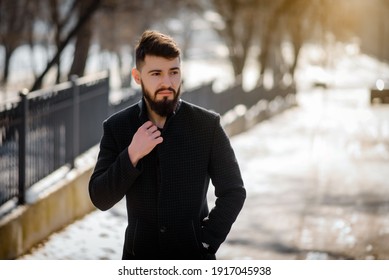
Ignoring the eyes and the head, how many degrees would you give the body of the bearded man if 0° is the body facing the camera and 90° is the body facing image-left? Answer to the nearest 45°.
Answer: approximately 0°

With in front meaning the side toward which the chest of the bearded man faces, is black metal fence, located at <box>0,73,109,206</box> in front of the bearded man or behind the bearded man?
behind
